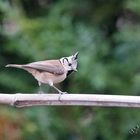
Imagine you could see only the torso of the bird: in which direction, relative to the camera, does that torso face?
to the viewer's right
